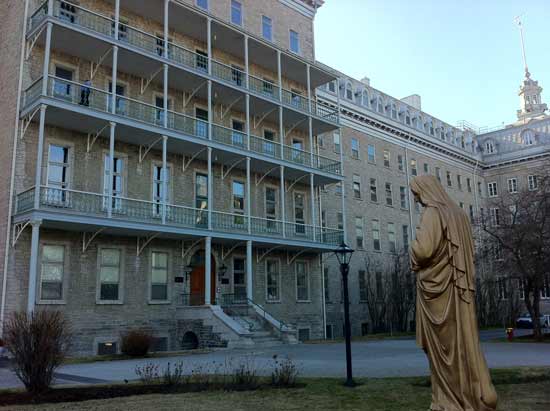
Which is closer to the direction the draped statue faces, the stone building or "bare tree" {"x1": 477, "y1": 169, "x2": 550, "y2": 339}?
the stone building

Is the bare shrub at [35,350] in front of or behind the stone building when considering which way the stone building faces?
in front

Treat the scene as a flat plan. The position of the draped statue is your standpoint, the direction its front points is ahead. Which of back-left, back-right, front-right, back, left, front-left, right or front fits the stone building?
front-right

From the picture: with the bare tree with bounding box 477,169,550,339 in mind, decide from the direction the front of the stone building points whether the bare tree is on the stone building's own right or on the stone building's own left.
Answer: on the stone building's own left

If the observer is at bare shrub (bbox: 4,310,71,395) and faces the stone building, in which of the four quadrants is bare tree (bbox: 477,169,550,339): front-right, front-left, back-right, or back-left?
front-right

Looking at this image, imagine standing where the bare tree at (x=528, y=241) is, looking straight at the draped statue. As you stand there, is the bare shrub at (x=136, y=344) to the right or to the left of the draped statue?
right

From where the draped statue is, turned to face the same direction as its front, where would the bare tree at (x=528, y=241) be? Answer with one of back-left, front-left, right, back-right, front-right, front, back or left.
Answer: right

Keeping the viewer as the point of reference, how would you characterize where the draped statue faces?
facing to the left of the viewer

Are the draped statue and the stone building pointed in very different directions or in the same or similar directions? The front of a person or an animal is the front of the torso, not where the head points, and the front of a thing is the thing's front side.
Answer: very different directions

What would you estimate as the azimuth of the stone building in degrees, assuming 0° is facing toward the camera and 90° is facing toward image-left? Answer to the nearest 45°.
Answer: approximately 315°
